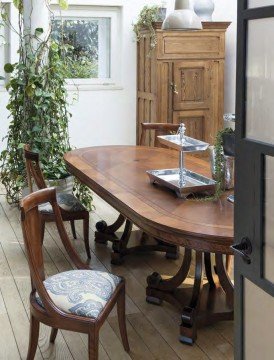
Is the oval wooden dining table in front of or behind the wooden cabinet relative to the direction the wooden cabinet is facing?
in front

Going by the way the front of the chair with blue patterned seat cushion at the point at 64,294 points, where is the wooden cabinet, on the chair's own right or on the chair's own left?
on the chair's own left

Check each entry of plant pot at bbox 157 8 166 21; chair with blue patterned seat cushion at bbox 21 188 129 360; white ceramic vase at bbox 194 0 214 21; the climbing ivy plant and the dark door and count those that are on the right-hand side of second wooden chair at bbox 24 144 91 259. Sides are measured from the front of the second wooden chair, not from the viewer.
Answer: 2

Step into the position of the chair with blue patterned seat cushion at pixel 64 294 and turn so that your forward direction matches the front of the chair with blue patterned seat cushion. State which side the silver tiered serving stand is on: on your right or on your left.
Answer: on your left

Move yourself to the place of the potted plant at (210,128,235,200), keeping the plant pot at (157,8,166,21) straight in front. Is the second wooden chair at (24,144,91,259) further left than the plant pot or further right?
left

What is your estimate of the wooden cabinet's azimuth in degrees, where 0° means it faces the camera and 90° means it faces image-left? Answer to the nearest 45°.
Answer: approximately 0°

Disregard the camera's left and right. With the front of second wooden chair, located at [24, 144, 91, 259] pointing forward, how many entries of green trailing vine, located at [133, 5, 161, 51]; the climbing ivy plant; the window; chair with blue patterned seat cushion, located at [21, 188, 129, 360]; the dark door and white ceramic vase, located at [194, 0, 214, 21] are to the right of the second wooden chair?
2

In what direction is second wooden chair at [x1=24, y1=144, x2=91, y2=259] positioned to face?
to the viewer's right

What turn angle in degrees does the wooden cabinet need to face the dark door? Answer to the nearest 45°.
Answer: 0° — it already faces it

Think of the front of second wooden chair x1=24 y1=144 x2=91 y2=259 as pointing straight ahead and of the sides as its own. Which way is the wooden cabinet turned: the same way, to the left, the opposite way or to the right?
to the right

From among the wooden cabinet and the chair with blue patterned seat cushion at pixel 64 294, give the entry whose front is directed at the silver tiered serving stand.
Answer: the wooden cabinet

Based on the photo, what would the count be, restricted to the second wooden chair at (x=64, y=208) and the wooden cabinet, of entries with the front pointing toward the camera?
1

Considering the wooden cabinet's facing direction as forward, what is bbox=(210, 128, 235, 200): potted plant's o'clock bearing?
The potted plant is roughly at 12 o'clock from the wooden cabinet.

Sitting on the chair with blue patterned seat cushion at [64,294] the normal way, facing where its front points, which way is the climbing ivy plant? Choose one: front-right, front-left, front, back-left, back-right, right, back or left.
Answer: back-left
